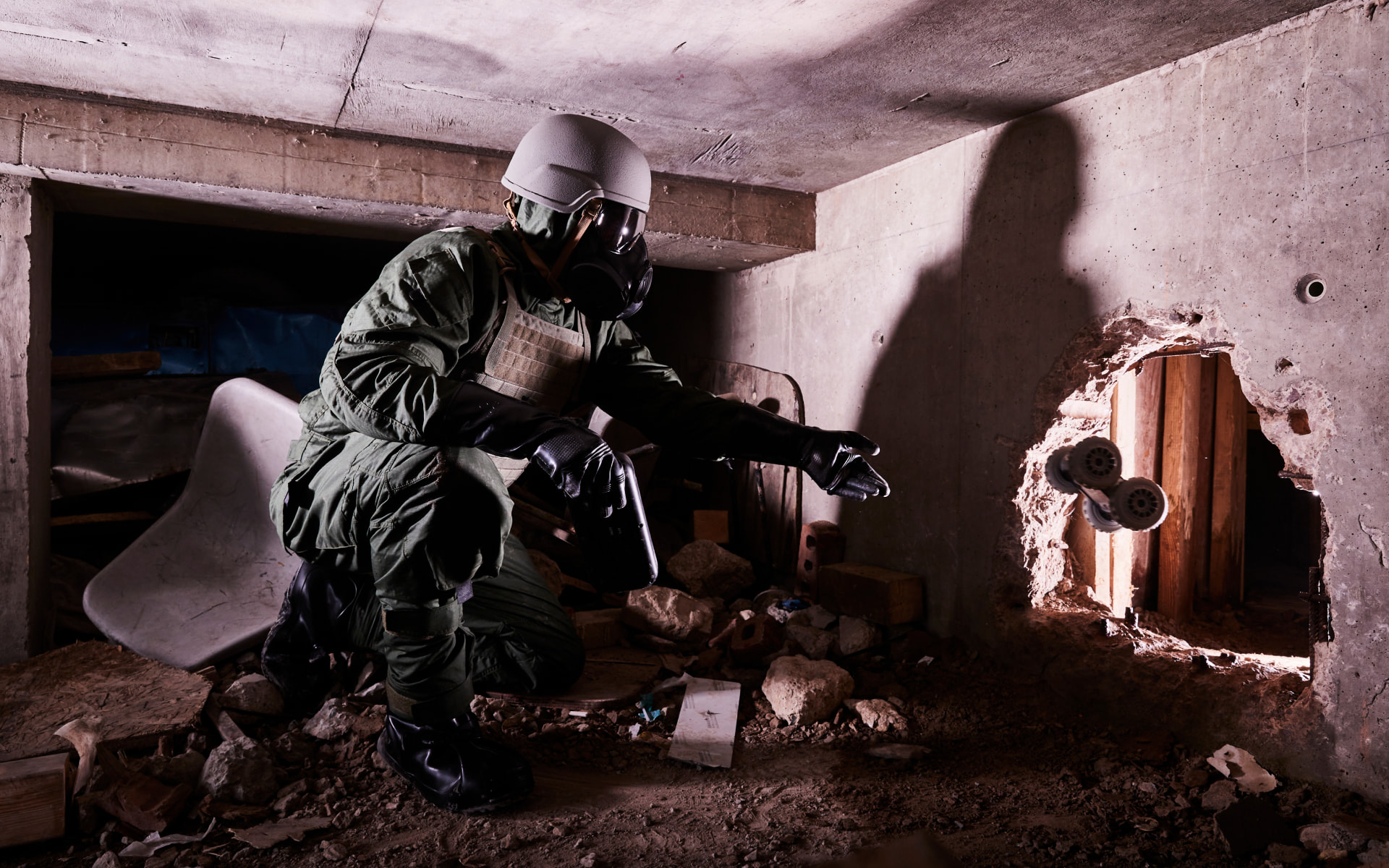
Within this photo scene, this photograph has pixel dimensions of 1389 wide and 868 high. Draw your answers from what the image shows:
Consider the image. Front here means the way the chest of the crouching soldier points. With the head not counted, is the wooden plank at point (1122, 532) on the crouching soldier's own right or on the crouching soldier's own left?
on the crouching soldier's own left

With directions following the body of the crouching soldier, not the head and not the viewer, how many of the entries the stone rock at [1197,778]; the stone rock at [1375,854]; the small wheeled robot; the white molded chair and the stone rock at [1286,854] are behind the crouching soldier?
1

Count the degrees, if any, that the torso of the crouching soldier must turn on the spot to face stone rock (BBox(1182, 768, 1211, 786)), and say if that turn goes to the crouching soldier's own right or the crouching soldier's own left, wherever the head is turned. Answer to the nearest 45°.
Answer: approximately 45° to the crouching soldier's own left

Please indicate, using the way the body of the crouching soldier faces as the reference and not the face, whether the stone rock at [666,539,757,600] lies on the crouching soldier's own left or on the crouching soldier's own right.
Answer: on the crouching soldier's own left

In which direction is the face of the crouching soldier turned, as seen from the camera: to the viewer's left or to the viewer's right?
to the viewer's right

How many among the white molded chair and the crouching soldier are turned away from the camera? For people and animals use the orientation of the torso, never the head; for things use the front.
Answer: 0

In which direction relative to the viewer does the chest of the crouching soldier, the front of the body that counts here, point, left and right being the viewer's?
facing the viewer and to the right of the viewer

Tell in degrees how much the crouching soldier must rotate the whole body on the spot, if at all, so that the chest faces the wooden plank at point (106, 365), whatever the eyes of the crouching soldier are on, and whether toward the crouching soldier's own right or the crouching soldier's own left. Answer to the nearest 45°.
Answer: approximately 180°
